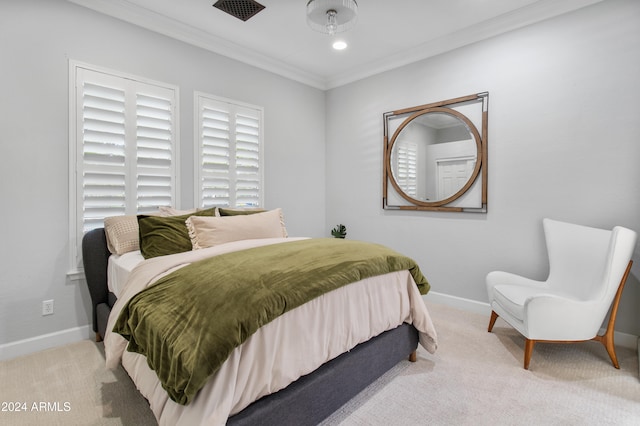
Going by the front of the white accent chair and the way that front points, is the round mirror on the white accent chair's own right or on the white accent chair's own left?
on the white accent chair's own right

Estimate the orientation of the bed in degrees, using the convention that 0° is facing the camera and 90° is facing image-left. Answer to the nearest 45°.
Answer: approximately 315°

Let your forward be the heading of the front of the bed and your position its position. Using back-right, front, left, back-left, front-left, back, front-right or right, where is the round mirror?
left

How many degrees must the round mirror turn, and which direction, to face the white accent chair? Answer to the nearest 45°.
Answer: approximately 90° to its left

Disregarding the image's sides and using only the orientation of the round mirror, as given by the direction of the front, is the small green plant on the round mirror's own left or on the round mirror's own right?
on the round mirror's own right
